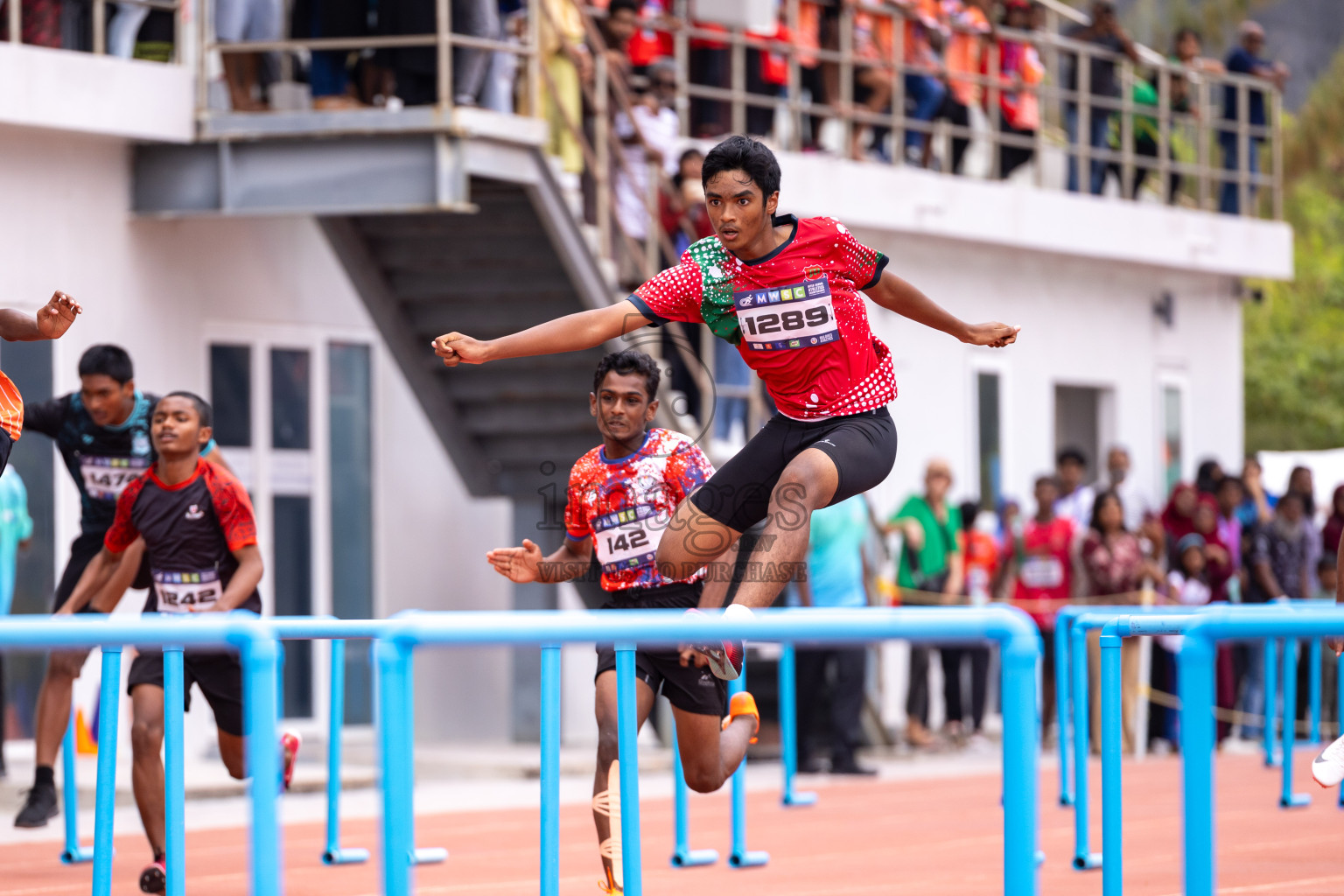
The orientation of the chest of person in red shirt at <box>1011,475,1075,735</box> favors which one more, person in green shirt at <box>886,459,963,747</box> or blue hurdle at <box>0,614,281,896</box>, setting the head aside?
the blue hurdle

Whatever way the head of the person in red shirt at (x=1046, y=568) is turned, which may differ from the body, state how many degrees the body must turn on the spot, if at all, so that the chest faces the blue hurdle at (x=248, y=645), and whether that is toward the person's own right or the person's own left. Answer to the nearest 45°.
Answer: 0° — they already face it

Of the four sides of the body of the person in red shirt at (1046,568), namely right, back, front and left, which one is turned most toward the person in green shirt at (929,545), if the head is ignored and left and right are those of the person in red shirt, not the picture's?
right

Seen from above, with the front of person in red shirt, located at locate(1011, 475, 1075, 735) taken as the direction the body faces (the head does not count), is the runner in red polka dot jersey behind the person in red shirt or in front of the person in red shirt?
in front

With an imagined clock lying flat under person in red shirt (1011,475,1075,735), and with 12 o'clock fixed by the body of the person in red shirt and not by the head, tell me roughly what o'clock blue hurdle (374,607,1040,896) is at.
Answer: The blue hurdle is roughly at 12 o'clock from the person in red shirt.

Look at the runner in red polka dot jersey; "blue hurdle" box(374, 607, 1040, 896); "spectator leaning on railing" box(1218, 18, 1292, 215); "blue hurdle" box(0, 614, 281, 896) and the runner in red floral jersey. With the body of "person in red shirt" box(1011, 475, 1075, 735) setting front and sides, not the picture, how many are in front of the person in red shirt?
4

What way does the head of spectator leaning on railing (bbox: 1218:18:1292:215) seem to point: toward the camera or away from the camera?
toward the camera

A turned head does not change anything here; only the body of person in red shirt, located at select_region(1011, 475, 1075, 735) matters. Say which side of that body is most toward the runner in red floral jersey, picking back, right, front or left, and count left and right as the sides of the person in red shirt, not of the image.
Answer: front

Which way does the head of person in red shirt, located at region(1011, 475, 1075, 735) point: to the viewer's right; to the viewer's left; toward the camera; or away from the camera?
toward the camera

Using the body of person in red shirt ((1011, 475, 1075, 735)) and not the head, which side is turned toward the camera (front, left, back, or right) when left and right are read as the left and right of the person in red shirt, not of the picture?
front

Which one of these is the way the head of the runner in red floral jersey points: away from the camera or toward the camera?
toward the camera

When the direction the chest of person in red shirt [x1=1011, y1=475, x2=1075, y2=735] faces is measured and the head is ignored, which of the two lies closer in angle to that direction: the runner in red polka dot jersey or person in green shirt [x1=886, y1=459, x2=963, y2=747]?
the runner in red polka dot jersey
